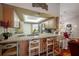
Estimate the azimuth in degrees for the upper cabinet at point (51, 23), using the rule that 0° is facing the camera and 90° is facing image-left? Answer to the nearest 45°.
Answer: approximately 45°

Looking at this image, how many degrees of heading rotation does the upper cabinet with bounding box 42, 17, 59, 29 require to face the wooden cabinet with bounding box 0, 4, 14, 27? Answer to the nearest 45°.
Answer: approximately 45° to its right
